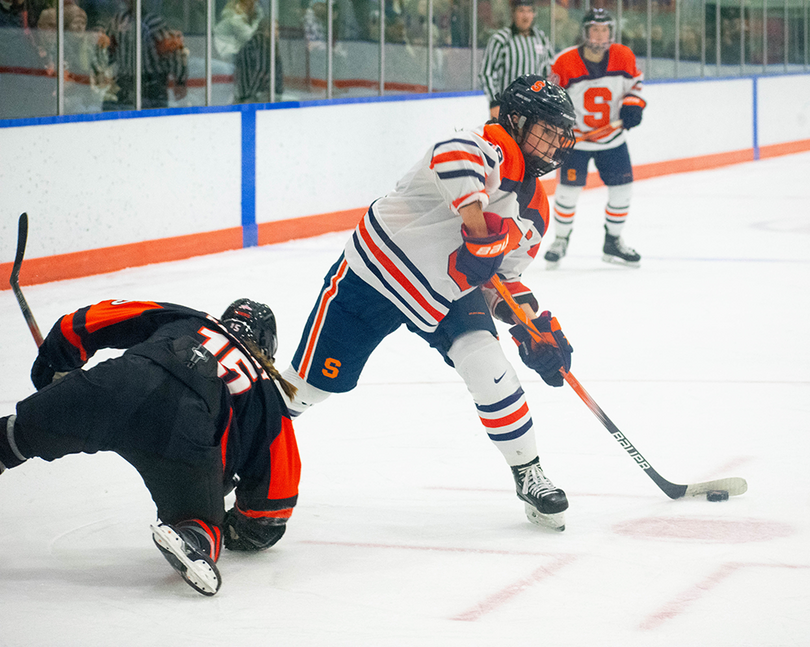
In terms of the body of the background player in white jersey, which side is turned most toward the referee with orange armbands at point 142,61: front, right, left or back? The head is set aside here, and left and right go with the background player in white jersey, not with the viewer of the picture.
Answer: right

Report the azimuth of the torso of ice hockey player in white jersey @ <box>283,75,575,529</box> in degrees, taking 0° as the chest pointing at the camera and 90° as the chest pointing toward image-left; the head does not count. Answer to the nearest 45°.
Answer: approximately 315°

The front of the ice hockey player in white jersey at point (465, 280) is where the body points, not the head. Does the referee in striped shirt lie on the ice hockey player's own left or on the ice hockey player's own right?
on the ice hockey player's own left

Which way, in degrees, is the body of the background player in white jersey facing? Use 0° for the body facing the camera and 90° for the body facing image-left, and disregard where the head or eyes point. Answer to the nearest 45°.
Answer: approximately 0°

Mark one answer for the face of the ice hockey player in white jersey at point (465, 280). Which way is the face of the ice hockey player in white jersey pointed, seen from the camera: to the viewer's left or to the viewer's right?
to the viewer's right

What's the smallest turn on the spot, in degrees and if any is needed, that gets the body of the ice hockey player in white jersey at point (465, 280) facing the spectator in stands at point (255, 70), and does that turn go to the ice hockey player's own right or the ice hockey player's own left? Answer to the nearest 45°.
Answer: approximately 135° to the ice hockey player's own left
